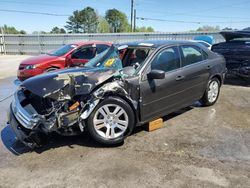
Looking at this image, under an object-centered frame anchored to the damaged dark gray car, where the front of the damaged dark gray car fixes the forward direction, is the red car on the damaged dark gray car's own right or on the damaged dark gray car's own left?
on the damaged dark gray car's own right

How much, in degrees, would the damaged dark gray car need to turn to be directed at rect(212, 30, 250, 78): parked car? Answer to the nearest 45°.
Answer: approximately 180°

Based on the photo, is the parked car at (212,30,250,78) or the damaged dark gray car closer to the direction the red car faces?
the damaged dark gray car
